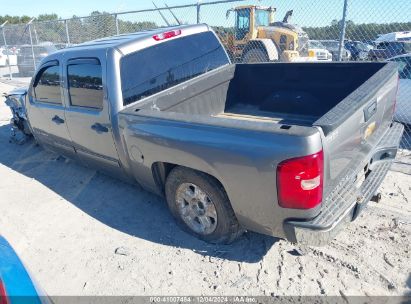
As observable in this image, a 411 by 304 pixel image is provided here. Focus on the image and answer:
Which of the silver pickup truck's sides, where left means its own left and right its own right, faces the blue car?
left

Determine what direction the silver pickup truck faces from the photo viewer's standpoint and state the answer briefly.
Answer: facing away from the viewer and to the left of the viewer

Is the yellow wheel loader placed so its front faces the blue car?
no

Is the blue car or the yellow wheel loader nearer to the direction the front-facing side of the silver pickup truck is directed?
the yellow wheel loader

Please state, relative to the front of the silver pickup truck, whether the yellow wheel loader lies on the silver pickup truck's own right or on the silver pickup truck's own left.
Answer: on the silver pickup truck's own right

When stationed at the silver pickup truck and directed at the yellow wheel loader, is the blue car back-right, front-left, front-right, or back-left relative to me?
back-left
